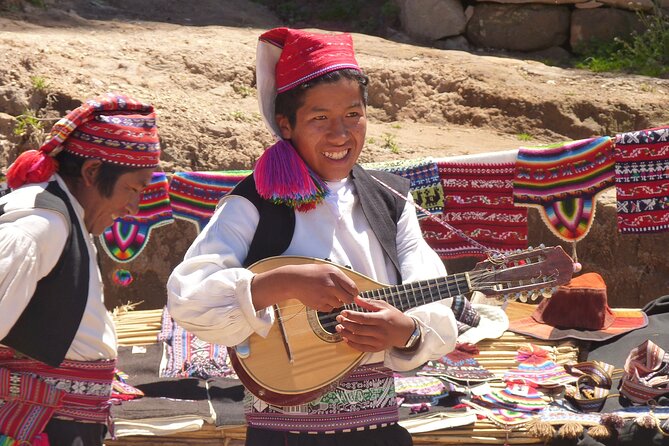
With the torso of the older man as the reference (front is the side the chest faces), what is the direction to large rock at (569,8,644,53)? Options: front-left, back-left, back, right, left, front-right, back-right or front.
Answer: front-left

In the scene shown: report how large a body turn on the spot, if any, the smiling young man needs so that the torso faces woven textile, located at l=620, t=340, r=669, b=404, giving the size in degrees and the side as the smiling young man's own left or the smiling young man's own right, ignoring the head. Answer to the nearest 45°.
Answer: approximately 90° to the smiling young man's own left

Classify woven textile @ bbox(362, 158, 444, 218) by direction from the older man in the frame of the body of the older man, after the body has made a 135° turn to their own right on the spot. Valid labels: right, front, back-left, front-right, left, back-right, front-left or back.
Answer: back

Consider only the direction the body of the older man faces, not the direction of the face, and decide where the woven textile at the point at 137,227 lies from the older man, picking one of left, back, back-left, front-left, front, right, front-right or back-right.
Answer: left

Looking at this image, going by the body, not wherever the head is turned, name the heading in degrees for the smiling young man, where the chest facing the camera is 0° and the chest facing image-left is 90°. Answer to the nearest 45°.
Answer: approximately 315°

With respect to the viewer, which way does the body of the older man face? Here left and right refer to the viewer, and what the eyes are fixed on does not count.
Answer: facing to the right of the viewer

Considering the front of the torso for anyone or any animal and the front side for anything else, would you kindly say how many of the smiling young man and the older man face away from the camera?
0

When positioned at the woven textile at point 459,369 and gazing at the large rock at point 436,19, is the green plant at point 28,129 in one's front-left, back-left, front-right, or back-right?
front-left

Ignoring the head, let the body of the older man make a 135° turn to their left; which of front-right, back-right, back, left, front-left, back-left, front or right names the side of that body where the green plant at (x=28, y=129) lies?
front-right
